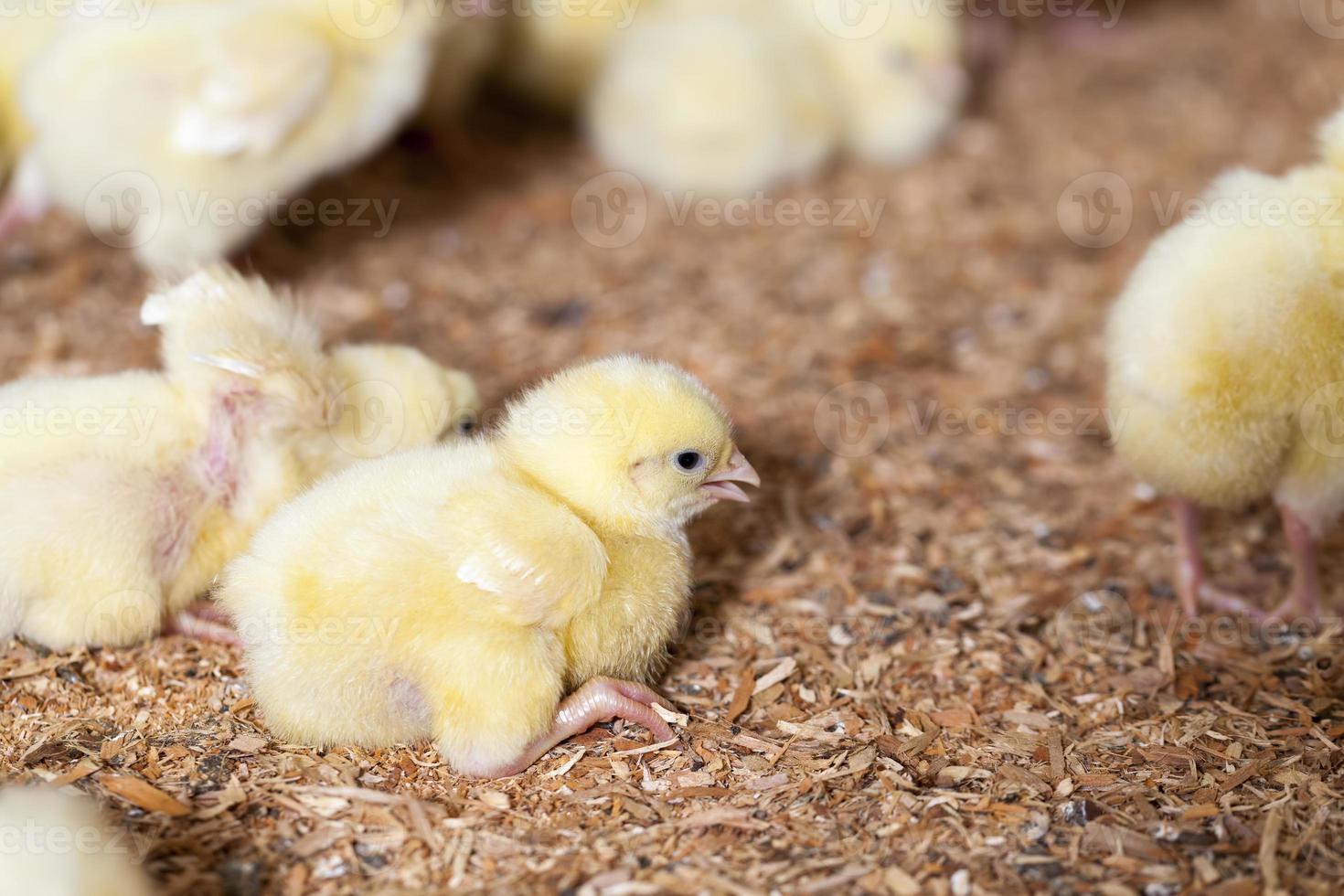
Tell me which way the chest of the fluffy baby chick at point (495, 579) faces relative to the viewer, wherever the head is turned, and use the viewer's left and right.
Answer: facing to the right of the viewer

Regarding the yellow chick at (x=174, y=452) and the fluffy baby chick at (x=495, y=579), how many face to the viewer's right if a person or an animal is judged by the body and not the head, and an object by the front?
2

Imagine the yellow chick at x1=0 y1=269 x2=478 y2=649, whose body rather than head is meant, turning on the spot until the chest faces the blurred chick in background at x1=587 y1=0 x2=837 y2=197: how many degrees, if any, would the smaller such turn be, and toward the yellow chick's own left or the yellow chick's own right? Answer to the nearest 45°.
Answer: approximately 45° to the yellow chick's own left

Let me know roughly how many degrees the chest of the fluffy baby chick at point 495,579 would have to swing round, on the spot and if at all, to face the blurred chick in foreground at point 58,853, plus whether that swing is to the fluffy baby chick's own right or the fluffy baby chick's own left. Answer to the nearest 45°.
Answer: approximately 135° to the fluffy baby chick's own right

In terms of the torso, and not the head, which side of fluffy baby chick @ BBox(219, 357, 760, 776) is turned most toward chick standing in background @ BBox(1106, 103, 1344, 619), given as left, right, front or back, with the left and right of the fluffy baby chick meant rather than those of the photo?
front

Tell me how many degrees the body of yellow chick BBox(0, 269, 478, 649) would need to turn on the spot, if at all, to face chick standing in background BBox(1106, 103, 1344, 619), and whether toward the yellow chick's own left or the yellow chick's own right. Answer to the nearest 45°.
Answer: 0° — it already faces it

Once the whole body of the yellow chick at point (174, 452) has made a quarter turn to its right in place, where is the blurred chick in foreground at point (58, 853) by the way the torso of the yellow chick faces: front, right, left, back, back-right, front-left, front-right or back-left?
front

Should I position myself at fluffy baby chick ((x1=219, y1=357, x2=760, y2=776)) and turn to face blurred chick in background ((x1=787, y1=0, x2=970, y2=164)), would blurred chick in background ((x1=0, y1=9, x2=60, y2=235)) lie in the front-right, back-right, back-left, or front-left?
front-left

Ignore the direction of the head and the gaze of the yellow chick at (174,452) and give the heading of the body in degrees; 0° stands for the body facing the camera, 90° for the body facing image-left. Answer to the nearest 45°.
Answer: approximately 270°

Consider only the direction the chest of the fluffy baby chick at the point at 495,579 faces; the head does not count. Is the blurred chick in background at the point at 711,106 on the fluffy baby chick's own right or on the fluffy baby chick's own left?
on the fluffy baby chick's own left

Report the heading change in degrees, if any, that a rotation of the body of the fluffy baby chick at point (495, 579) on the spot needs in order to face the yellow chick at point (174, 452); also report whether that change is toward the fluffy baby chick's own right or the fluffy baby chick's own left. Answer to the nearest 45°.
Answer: approximately 135° to the fluffy baby chick's own left

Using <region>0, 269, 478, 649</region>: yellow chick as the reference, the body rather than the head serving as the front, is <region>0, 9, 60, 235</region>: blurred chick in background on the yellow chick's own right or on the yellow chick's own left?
on the yellow chick's own left

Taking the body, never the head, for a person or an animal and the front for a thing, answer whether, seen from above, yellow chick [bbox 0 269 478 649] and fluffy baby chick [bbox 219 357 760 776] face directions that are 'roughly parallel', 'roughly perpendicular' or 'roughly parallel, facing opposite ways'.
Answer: roughly parallel
